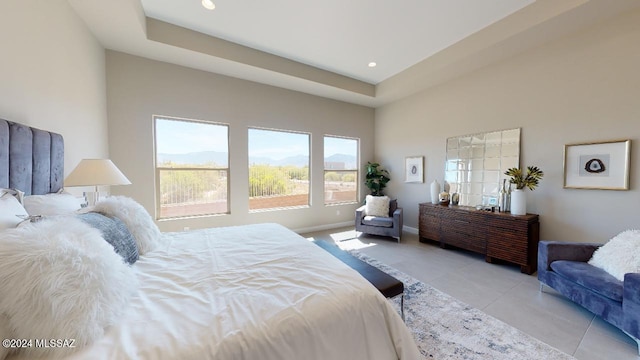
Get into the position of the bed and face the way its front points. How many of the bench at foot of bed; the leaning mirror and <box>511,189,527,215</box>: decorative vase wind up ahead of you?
3

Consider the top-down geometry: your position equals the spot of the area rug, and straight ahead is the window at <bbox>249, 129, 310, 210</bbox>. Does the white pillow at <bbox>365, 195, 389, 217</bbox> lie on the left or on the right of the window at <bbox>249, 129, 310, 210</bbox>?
right

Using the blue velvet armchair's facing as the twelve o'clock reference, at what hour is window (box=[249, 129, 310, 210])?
The window is roughly at 1 o'clock from the blue velvet armchair.

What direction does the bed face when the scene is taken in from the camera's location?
facing to the right of the viewer

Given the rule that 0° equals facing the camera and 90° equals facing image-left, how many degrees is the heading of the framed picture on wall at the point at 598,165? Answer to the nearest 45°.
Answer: approximately 45°

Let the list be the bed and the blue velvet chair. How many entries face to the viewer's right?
1

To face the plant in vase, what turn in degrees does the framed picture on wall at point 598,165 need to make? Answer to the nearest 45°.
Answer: approximately 45° to its right

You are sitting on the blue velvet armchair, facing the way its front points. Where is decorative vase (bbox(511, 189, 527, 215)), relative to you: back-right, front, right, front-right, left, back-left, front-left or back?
right

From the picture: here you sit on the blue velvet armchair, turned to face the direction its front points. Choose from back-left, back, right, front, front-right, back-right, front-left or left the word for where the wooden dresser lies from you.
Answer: right

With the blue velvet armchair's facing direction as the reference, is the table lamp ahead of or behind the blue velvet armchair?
ahead

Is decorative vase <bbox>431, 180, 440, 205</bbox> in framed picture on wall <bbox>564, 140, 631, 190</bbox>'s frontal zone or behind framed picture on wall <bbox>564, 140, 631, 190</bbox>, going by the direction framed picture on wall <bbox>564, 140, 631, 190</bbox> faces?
frontal zone
